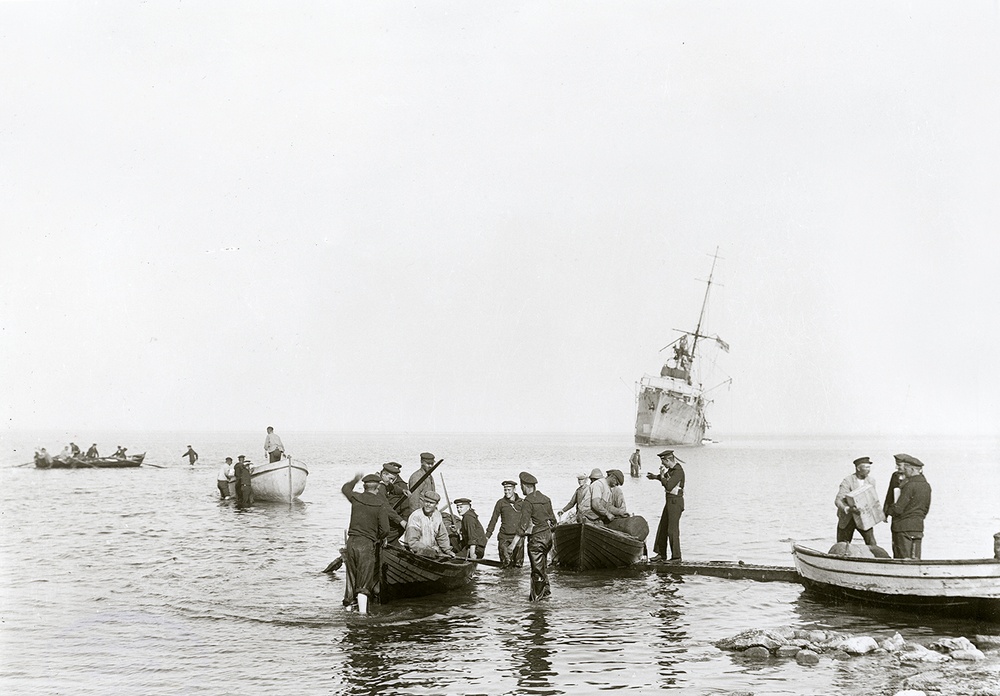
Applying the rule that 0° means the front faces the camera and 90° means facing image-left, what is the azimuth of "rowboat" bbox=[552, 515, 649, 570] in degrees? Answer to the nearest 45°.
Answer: approximately 45°

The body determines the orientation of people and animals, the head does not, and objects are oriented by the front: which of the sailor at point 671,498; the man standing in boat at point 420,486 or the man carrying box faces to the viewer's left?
the sailor

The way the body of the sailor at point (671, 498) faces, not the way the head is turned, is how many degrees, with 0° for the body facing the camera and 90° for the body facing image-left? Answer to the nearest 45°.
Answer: approximately 90°

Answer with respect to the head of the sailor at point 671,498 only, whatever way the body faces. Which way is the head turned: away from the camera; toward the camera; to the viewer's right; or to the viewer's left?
to the viewer's left

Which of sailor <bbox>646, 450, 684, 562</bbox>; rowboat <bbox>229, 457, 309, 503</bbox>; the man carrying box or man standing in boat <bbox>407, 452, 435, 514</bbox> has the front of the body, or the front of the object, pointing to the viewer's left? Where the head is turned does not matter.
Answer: the sailor

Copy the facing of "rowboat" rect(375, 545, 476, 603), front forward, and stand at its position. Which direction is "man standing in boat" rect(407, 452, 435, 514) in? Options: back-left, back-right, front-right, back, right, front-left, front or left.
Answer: back-right

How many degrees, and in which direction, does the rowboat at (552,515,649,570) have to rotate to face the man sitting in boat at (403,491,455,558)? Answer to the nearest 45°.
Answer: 0° — it already faces them
